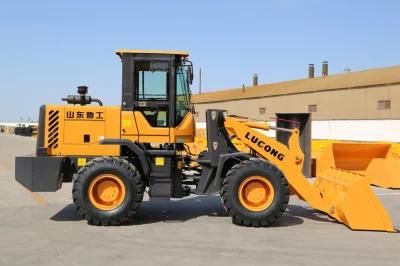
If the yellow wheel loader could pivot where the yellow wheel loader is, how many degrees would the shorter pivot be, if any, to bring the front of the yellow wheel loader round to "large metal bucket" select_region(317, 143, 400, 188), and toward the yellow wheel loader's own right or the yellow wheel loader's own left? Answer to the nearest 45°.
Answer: approximately 45° to the yellow wheel loader's own left

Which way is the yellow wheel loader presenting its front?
to the viewer's right
